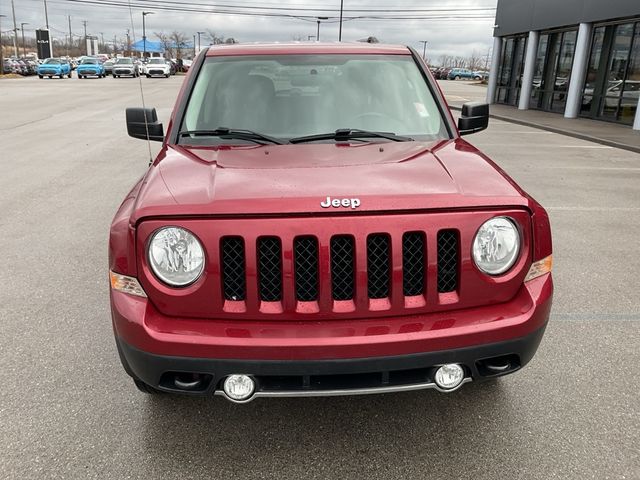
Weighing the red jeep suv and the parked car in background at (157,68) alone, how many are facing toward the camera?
2

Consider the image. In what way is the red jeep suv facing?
toward the camera

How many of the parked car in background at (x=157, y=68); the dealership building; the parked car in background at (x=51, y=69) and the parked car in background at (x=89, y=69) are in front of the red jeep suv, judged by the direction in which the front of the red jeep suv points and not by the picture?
0

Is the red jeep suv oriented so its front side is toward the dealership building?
no

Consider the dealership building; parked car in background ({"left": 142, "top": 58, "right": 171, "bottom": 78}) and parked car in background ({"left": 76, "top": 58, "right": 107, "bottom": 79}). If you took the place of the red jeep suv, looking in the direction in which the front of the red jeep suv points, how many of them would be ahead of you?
0

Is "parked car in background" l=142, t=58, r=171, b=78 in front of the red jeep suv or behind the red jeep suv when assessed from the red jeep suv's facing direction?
behind

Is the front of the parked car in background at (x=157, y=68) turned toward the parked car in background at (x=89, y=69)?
no

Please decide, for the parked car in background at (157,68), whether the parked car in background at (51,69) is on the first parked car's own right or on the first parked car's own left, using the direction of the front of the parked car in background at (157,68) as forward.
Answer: on the first parked car's own right

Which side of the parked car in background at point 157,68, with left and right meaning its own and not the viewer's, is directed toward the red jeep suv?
front

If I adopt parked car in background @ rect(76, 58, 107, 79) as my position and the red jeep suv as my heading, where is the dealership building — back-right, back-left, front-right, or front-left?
front-left

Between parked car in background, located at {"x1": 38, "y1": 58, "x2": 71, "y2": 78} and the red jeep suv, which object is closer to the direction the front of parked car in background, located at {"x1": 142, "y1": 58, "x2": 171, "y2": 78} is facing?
the red jeep suv

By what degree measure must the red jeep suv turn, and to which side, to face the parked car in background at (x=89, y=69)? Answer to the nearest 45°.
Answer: approximately 135° to its right

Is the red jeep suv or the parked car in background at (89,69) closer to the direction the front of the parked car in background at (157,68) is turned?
the red jeep suv

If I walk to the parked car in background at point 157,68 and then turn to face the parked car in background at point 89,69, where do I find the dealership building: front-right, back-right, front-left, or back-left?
back-left

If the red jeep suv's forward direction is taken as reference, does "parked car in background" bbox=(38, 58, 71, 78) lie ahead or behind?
behind

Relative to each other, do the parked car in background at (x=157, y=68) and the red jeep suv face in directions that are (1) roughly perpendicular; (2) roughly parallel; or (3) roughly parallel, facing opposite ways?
roughly parallel

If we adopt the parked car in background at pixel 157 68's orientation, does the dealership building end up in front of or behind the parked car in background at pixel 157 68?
in front

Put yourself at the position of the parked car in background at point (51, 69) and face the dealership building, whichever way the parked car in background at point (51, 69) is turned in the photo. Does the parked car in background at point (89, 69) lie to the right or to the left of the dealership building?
left
